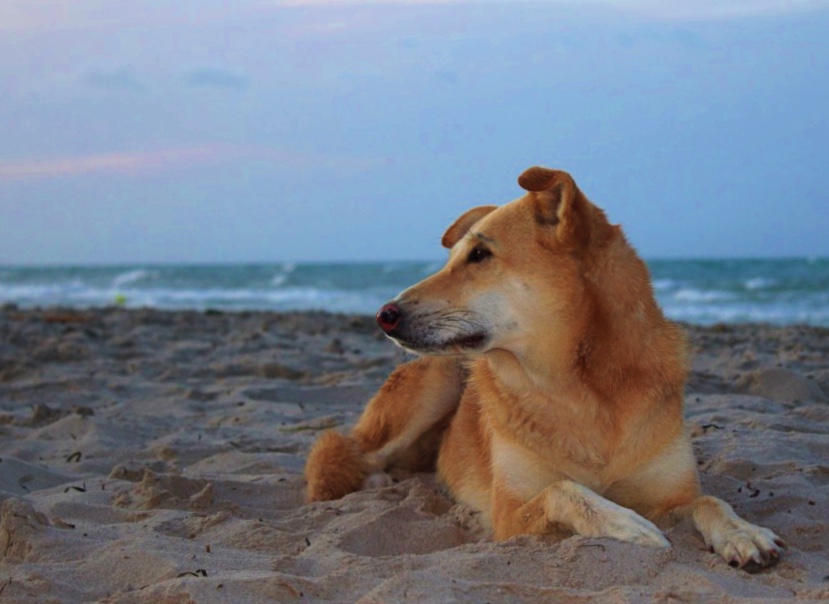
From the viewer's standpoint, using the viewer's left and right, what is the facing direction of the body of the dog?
facing the viewer and to the right of the viewer
